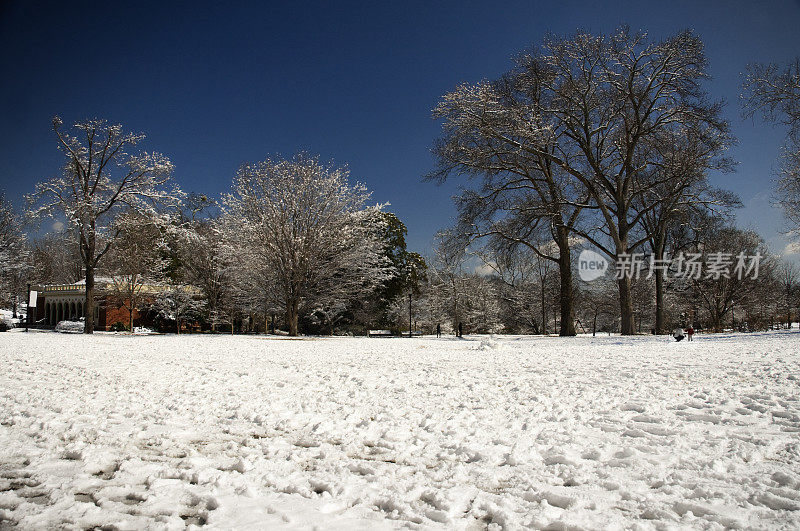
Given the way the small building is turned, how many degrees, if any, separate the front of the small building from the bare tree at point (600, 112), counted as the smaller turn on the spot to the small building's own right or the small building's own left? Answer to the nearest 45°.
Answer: approximately 45° to the small building's own left

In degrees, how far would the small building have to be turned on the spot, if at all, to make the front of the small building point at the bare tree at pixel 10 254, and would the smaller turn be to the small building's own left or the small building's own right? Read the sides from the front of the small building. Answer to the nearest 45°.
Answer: approximately 135° to the small building's own right

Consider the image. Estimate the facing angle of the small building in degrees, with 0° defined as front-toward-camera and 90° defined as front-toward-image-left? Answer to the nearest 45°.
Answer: approximately 0°
